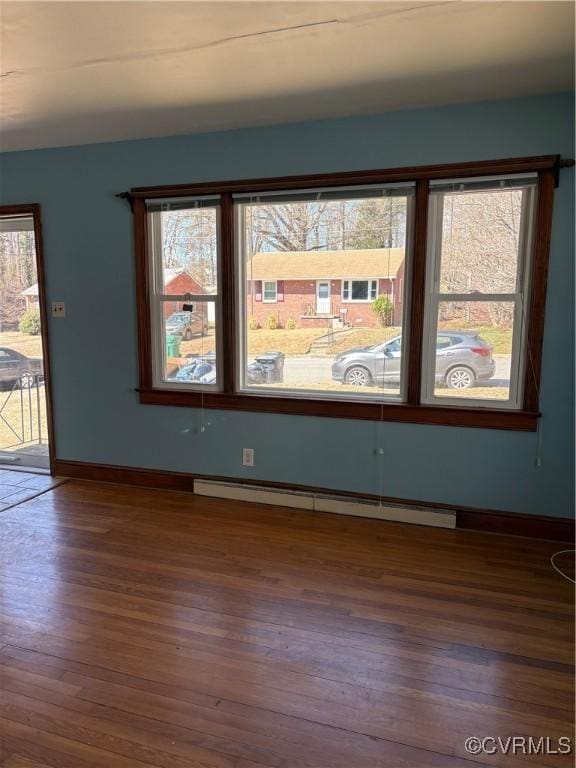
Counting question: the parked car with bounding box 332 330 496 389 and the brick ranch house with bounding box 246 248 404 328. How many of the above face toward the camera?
1

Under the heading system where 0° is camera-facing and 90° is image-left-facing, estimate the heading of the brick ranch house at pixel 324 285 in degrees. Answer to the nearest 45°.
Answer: approximately 0°

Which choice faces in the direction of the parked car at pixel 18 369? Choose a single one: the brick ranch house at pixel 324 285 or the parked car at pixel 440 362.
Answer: the parked car at pixel 440 362

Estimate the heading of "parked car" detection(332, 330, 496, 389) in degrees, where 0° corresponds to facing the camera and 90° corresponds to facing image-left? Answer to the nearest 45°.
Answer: approximately 90°

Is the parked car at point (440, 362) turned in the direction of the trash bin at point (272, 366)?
yes

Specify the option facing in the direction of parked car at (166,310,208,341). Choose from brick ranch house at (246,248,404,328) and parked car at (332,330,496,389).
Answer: parked car at (332,330,496,389)

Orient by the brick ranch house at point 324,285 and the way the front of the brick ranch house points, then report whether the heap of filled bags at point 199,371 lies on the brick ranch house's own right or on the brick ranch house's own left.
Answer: on the brick ranch house's own right

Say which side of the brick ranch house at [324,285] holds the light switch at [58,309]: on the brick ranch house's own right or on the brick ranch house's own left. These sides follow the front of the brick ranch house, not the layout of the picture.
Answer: on the brick ranch house's own right
